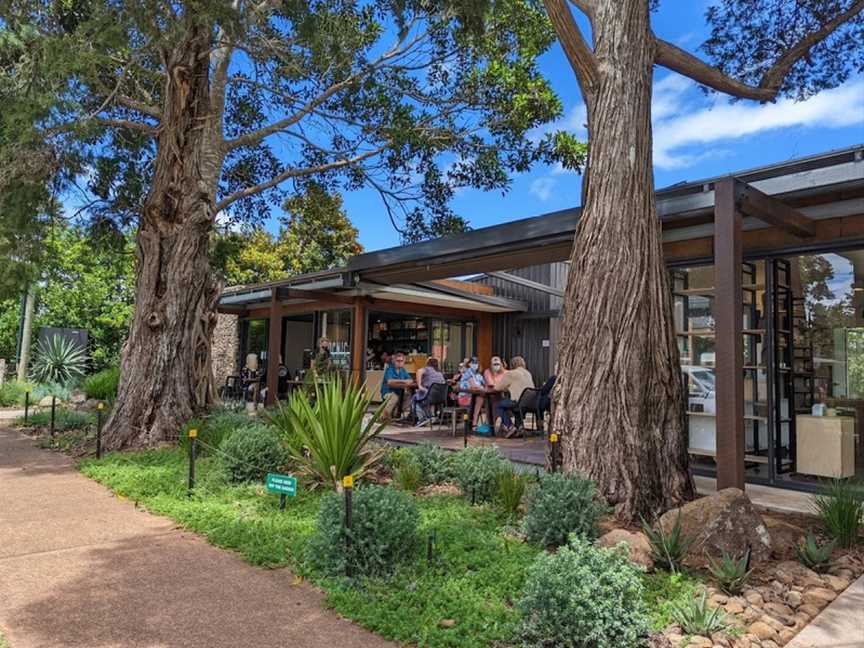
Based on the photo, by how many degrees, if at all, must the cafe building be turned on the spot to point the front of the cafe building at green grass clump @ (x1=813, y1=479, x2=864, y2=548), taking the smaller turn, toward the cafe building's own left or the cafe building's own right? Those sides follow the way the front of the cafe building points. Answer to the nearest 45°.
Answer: approximately 45° to the cafe building's own left

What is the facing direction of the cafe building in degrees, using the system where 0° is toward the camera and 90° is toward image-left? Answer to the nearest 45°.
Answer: approximately 45°

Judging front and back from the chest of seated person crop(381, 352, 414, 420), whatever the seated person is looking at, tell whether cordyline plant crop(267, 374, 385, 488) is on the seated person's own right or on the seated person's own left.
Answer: on the seated person's own right

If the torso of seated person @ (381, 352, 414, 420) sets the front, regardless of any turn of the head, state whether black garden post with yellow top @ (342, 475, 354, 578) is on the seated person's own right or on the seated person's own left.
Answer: on the seated person's own right
